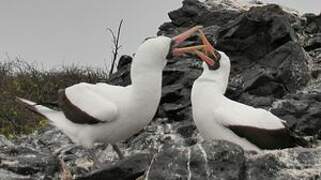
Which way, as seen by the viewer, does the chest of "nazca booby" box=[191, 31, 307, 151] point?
to the viewer's left

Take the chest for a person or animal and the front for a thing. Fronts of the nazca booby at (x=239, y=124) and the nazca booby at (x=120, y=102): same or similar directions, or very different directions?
very different directions

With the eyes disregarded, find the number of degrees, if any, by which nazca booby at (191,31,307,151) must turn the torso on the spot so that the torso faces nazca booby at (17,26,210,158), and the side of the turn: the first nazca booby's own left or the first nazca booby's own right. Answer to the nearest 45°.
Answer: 0° — it already faces it

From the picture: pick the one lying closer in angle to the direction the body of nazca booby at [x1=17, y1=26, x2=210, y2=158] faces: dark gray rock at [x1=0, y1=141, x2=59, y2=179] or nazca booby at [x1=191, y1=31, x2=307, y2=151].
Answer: the nazca booby

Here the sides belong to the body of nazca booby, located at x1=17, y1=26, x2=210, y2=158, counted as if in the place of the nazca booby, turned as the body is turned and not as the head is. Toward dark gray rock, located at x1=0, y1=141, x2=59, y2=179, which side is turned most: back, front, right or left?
back

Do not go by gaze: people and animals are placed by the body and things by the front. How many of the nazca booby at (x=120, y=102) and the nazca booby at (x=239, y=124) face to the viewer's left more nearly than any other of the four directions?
1

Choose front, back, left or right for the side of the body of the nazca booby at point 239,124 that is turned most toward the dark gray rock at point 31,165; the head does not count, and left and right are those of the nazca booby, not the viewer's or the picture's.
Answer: front

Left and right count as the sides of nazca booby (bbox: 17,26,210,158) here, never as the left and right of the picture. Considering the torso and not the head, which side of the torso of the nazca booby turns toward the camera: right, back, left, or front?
right

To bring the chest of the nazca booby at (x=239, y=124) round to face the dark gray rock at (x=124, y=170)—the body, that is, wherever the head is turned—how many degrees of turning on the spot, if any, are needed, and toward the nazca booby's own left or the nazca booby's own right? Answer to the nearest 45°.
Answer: approximately 45° to the nazca booby's own left

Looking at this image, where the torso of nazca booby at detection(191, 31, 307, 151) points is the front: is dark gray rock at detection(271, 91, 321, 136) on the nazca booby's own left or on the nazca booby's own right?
on the nazca booby's own right

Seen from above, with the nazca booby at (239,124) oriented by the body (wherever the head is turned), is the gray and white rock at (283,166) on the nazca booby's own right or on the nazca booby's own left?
on the nazca booby's own left
